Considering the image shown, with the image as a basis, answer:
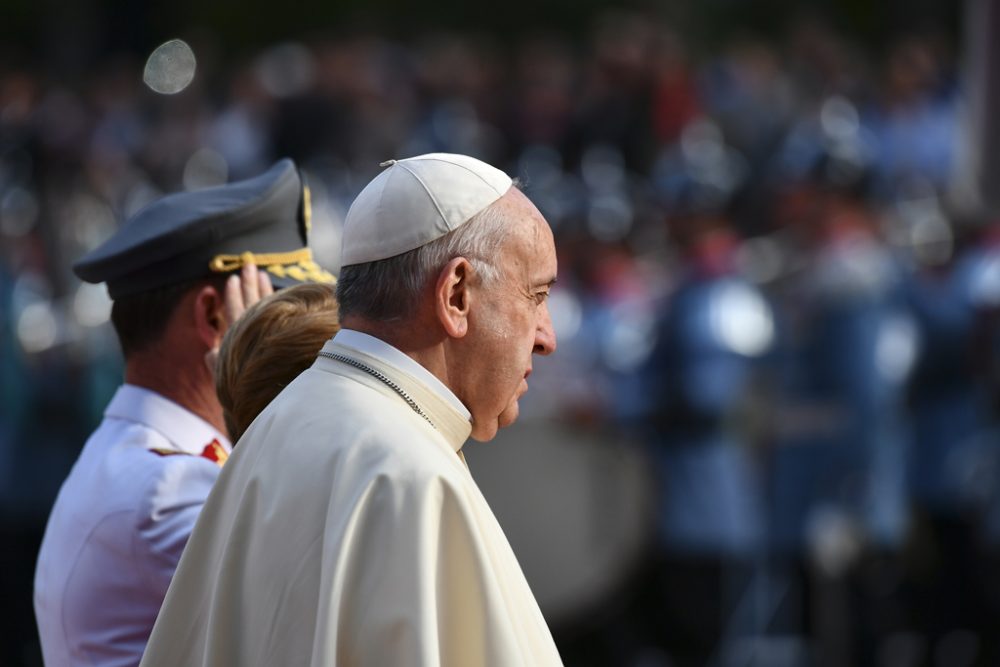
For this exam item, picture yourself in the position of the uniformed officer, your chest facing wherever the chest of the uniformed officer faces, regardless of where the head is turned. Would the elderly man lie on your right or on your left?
on your right

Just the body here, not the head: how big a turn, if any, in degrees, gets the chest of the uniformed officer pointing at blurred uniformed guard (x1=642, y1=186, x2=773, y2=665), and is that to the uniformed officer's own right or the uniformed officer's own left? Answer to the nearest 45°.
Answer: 0° — they already face them

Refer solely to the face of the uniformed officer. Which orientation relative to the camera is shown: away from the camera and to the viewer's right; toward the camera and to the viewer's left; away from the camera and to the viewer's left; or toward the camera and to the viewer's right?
away from the camera and to the viewer's right

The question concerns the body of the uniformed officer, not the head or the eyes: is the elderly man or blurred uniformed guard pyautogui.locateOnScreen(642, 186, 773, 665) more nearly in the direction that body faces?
the blurred uniformed guard

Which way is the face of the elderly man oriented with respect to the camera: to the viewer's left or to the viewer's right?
to the viewer's right

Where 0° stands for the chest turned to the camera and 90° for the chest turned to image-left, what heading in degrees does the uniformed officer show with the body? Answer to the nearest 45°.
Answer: approximately 225°

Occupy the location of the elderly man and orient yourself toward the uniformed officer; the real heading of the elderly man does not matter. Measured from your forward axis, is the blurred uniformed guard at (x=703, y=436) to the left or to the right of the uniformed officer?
right
